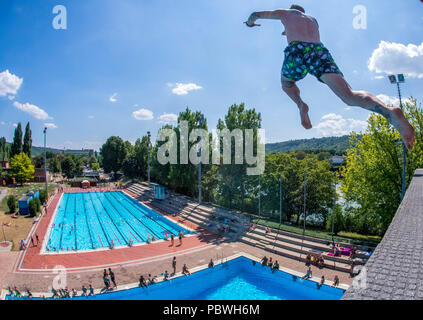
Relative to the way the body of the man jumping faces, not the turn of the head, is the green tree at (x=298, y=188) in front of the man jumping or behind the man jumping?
in front

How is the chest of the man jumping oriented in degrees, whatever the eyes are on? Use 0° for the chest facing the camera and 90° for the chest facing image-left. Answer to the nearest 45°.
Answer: approximately 135°

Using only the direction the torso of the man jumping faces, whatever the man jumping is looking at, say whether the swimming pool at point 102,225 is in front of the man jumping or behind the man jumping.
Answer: in front

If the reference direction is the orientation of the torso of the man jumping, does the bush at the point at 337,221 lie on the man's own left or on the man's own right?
on the man's own right

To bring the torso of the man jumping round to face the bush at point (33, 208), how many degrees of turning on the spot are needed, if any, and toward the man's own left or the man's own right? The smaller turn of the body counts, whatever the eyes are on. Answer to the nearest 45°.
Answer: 0° — they already face it

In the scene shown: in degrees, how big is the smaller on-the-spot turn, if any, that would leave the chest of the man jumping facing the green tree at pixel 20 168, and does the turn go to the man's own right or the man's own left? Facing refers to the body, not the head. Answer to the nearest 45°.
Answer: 0° — they already face it

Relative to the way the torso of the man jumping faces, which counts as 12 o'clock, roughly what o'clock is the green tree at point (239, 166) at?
The green tree is roughly at 1 o'clock from the man jumping.
